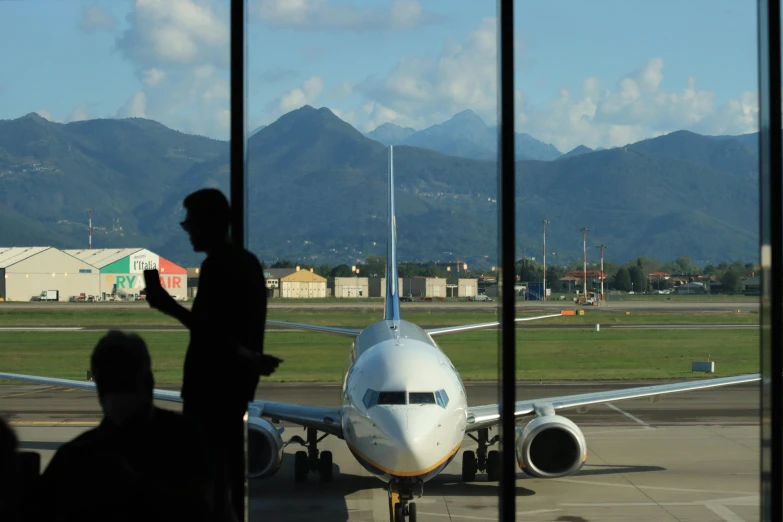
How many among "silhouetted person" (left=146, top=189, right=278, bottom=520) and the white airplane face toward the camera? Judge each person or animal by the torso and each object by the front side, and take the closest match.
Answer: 1

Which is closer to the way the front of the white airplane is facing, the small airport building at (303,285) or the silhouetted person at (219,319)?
the silhouetted person

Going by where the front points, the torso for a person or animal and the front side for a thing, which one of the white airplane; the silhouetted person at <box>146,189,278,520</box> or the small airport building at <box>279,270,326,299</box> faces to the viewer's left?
the silhouetted person

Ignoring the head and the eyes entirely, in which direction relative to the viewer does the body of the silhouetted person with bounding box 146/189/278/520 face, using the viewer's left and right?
facing to the left of the viewer

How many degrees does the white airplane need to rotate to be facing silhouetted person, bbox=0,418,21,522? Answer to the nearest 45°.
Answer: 0° — it already faces them

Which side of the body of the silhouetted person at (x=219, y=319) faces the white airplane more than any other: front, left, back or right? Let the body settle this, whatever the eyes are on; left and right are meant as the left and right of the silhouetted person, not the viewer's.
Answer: right

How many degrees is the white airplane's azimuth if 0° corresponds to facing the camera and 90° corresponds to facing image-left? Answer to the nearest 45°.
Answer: approximately 0°

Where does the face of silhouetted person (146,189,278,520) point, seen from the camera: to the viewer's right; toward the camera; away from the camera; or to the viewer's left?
to the viewer's left

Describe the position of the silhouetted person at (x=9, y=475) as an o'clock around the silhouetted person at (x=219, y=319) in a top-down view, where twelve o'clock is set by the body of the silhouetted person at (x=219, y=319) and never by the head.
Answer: the silhouetted person at (x=9, y=475) is roughly at 10 o'clock from the silhouetted person at (x=219, y=319).

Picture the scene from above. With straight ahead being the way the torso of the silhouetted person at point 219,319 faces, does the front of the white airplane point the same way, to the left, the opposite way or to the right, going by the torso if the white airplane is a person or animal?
to the left

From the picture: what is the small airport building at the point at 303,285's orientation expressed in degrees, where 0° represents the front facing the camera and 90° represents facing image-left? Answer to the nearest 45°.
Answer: approximately 0°

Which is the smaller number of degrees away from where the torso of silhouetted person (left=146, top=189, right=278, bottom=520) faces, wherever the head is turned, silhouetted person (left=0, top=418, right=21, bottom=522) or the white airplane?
the silhouetted person
